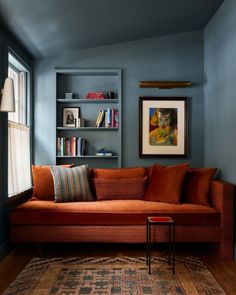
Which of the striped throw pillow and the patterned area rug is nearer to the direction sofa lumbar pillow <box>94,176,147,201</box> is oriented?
the patterned area rug

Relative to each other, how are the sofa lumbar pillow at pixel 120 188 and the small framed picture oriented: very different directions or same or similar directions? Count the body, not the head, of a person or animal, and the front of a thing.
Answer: same or similar directions

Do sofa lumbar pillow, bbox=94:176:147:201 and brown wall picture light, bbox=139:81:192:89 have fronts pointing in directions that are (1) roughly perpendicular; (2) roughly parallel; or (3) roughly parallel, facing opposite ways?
roughly parallel

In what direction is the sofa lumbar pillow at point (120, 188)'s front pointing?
toward the camera

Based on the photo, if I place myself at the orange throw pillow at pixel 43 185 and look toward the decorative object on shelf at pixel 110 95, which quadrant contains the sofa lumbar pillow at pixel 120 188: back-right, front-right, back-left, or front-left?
front-right

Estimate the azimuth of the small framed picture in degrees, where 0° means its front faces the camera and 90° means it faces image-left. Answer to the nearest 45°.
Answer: approximately 0°

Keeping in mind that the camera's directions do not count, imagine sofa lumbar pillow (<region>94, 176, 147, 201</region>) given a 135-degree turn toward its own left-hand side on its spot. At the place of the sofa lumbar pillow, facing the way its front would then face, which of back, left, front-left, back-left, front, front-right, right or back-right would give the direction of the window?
back-left

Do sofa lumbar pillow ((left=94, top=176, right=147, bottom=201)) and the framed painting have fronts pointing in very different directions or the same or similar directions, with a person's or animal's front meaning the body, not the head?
same or similar directions

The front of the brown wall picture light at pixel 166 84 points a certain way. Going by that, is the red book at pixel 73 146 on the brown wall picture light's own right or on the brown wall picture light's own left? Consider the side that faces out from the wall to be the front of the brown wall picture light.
on the brown wall picture light's own right

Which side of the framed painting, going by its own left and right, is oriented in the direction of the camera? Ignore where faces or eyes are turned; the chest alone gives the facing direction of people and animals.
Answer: front

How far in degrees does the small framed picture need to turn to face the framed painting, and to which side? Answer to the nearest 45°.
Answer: approximately 90° to its left
